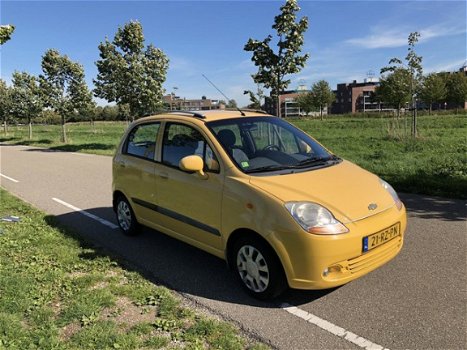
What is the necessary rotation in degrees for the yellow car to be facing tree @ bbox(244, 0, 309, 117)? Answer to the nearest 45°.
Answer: approximately 135° to its left

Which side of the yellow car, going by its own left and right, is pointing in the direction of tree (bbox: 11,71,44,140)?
back

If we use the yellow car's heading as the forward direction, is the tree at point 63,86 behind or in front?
behind

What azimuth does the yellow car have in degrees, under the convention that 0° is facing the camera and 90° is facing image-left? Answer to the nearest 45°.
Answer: approximately 315°

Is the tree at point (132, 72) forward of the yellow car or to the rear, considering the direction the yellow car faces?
to the rear

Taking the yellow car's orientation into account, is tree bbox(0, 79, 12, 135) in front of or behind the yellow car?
behind
